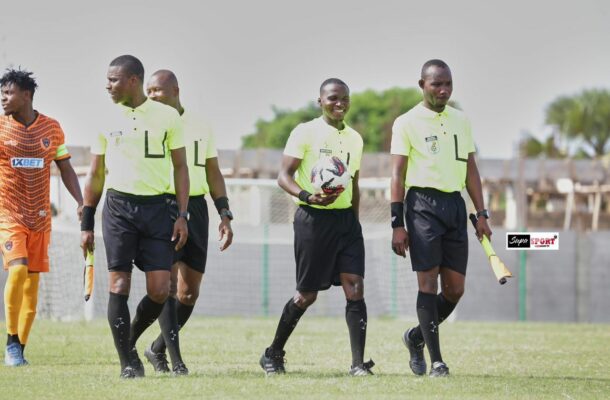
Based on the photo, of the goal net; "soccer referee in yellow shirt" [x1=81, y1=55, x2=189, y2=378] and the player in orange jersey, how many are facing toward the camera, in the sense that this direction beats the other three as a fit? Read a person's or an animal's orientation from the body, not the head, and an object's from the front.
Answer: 3

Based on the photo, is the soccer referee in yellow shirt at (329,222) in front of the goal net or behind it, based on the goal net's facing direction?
in front

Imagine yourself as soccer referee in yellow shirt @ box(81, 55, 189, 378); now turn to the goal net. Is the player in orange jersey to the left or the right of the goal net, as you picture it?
left

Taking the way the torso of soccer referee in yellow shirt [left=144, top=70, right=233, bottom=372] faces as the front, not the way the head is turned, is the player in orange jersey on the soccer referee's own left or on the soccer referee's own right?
on the soccer referee's own right

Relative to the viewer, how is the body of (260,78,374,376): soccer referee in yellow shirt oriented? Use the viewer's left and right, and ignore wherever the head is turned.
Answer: facing the viewer and to the right of the viewer

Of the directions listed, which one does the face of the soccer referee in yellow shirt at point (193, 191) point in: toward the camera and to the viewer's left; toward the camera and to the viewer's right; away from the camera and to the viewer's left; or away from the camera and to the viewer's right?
toward the camera and to the viewer's left

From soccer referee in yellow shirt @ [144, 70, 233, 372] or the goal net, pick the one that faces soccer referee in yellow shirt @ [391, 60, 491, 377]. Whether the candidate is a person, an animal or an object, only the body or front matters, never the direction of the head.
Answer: the goal net

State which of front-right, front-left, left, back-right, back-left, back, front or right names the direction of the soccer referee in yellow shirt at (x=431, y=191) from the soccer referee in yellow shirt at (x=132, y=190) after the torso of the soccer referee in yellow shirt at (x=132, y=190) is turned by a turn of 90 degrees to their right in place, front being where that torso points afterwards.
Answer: back

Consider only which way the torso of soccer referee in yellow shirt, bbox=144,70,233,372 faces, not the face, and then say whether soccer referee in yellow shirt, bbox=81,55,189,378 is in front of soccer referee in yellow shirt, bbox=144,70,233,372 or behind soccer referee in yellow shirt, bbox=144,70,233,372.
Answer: in front

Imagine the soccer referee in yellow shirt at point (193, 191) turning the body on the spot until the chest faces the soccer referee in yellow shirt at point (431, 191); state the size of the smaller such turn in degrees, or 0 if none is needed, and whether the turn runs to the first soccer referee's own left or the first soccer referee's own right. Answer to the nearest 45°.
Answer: approximately 135° to the first soccer referee's own left

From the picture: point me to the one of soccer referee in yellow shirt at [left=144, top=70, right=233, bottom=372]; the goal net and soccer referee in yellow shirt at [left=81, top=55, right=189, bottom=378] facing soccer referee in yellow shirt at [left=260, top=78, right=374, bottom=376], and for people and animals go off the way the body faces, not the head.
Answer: the goal net

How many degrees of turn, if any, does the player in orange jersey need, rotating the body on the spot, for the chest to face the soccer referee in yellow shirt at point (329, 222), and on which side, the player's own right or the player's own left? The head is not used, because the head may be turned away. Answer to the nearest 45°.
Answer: approximately 45° to the player's own left
